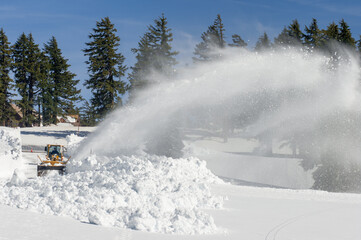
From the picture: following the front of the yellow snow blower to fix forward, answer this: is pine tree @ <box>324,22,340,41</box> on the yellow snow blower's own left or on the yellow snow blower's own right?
on the yellow snow blower's own left

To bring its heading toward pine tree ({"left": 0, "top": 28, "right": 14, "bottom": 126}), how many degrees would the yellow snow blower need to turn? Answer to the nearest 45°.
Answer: approximately 180°

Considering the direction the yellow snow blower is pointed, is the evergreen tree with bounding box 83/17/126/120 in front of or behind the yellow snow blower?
behind

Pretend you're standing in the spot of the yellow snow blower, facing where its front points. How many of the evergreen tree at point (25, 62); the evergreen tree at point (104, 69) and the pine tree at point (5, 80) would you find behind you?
3

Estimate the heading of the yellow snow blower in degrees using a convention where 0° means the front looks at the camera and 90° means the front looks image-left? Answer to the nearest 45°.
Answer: approximately 0°

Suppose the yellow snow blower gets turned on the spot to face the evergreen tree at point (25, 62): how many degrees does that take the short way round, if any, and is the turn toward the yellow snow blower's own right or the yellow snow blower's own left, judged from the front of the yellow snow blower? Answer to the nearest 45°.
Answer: approximately 180°

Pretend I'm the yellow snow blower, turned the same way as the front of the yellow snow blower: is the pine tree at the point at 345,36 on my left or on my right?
on my left

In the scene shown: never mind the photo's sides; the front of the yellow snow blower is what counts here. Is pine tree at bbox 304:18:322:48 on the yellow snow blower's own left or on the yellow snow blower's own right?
on the yellow snow blower's own left

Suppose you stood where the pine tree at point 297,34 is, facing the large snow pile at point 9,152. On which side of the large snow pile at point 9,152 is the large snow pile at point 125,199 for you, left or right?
left
